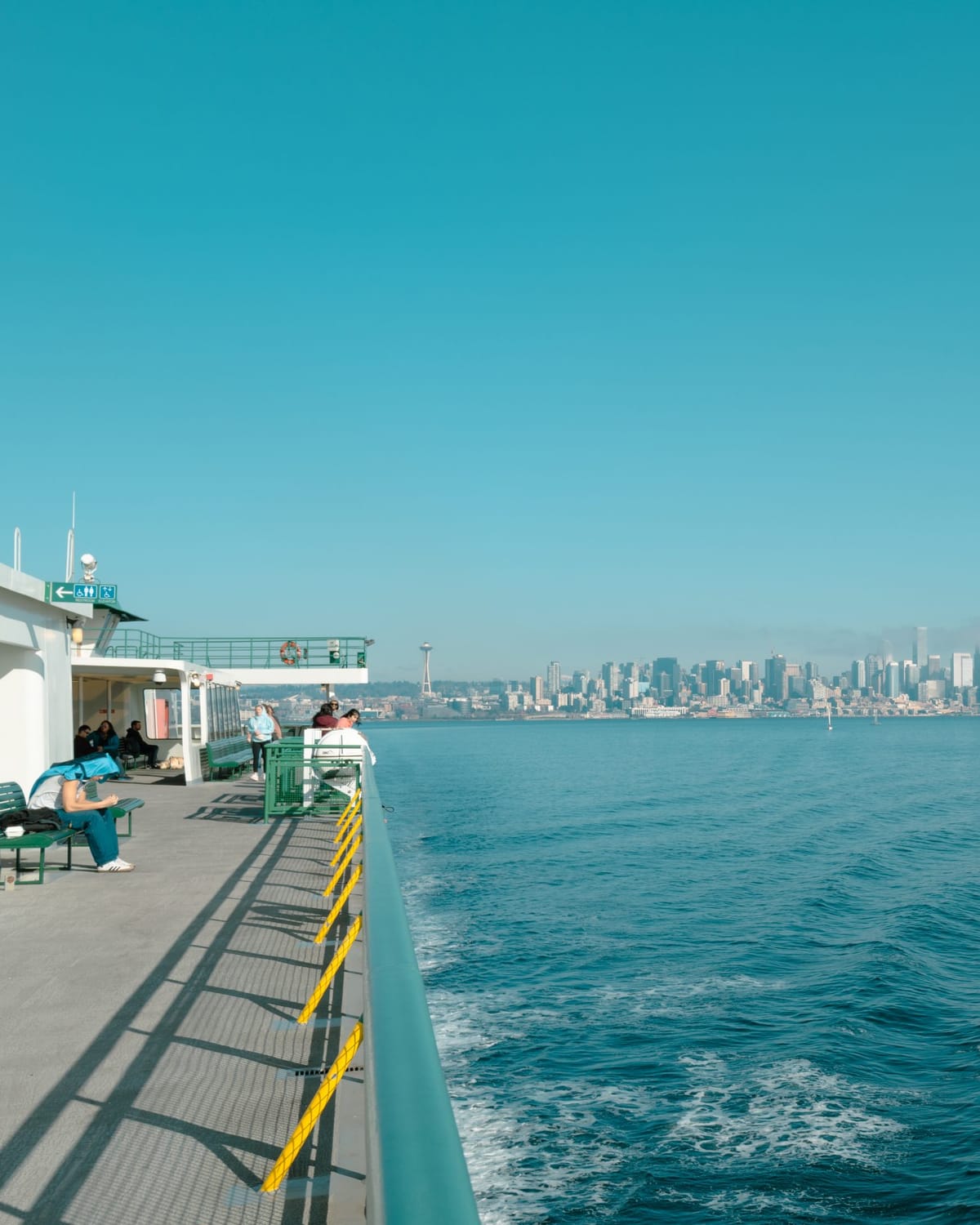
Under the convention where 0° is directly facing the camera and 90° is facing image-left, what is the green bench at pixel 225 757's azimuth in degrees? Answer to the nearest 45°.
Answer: approximately 315°

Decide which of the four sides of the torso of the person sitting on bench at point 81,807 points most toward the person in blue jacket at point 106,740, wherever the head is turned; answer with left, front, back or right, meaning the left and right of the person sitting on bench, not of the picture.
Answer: left

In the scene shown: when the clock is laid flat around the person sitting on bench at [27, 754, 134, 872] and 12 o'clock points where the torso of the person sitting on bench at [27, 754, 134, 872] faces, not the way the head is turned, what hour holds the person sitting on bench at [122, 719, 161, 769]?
the person sitting on bench at [122, 719, 161, 769] is roughly at 9 o'clock from the person sitting on bench at [27, 754, 134, 872].

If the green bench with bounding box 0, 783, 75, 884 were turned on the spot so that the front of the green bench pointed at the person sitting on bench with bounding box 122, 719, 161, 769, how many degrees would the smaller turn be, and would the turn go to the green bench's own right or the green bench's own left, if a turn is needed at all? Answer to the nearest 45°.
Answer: approximately 135° to the green bench's own left

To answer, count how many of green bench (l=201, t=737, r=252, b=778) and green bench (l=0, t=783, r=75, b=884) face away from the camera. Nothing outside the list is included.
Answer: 0

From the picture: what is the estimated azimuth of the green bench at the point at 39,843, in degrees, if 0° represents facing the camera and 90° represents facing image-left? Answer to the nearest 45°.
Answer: approximately 315°

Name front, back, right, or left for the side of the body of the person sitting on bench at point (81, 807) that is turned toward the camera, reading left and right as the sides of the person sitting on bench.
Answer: right

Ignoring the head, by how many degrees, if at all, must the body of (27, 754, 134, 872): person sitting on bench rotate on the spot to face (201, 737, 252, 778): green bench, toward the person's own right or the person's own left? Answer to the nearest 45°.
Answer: approximately 90° to the person's own left

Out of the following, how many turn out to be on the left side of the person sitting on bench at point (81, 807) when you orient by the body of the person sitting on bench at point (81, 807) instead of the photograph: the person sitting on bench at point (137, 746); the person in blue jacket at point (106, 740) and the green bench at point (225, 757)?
3

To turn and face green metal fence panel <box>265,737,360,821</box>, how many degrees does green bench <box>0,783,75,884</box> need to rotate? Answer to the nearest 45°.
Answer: approximately 90° to its left

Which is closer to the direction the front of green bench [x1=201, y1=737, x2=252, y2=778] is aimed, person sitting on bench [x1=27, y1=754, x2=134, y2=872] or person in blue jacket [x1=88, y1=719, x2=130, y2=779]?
the person sitting on bench
